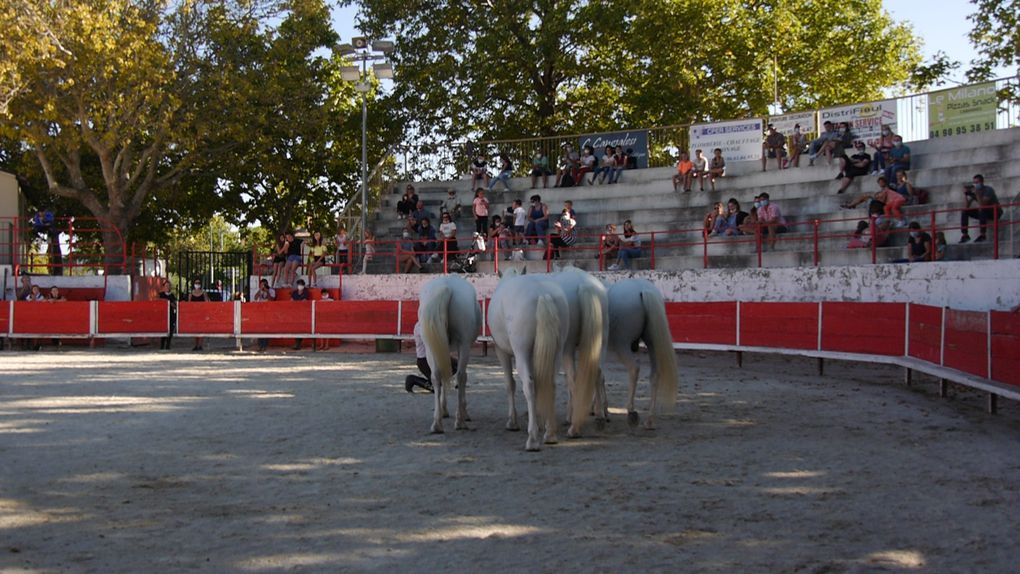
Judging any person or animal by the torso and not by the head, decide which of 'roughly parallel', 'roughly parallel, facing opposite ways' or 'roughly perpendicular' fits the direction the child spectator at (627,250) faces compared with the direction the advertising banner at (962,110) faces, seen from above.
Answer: roughly parallel

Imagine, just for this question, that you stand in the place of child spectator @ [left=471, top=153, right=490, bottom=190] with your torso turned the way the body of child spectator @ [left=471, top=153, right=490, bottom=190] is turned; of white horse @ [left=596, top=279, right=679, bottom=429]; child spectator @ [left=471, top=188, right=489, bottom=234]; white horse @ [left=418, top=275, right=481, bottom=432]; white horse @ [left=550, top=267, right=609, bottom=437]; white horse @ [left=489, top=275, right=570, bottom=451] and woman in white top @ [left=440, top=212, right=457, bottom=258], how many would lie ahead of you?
6

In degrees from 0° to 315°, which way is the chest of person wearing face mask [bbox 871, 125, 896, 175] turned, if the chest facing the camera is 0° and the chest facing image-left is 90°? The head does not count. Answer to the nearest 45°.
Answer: approximately 45°

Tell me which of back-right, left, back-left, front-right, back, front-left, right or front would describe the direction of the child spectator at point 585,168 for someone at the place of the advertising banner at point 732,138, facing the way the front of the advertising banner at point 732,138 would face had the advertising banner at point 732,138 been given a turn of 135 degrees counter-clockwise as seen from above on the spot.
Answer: back-left

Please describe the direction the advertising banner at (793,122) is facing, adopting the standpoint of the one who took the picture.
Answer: facing the viewer

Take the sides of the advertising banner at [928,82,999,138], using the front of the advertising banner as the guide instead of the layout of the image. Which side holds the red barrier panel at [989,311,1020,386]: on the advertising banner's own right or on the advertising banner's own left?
on the advertising banner's own left

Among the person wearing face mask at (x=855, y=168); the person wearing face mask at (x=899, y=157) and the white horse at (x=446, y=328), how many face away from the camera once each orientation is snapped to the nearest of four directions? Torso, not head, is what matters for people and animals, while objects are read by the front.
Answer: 1

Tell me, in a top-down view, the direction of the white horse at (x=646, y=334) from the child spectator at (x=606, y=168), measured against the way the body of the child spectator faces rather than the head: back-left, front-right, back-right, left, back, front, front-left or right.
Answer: front-left

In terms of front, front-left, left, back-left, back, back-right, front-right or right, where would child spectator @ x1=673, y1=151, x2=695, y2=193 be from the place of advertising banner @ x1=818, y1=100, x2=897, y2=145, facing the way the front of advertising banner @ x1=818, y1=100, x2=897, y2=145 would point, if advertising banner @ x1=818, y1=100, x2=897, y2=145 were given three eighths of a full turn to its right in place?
left

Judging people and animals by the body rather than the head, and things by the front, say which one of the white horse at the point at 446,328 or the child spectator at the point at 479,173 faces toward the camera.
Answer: the child spectator

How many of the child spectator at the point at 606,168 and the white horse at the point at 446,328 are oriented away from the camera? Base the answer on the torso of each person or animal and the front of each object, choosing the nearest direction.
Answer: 1

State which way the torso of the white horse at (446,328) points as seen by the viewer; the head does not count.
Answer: away from the camera

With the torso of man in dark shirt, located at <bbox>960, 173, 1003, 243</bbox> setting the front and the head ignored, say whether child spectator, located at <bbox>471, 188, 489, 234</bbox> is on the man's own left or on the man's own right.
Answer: on the man's own right

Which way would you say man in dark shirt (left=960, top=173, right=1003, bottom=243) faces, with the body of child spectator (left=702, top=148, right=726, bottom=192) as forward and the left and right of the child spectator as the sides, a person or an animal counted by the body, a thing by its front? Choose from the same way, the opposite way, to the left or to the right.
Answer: to the right

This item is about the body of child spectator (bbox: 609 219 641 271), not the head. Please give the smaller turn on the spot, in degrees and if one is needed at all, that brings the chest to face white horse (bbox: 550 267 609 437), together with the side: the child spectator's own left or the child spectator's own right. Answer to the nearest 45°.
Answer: approximately 45° to the child spectator's own left
